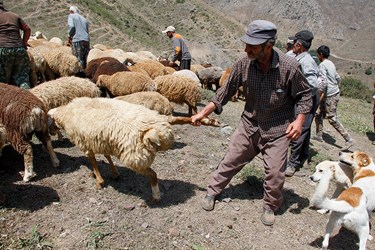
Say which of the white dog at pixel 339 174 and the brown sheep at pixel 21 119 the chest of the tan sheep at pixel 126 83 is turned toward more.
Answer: the brown sheep

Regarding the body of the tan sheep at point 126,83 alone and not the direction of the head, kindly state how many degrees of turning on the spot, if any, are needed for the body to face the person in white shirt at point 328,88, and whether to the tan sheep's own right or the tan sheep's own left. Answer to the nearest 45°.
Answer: approximately 180°

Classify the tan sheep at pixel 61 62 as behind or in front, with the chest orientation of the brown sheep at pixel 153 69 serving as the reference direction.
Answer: in front

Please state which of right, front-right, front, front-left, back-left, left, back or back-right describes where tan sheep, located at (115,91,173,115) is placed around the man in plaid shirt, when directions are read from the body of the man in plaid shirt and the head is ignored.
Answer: right

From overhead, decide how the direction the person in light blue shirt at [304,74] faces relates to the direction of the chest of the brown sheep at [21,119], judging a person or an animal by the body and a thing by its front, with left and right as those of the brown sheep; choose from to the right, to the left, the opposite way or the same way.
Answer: the same way

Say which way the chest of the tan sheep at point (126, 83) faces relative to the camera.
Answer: to the viewer's left

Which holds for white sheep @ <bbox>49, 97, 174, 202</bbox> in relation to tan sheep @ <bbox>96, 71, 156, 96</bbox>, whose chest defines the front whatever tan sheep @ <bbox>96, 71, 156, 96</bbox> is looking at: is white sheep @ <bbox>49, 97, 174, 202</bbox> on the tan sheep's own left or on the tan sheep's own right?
on the tan sheep's own left

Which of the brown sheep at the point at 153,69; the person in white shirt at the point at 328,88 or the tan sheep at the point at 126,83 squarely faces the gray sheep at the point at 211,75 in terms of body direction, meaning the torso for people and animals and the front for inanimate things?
the person in white shirt

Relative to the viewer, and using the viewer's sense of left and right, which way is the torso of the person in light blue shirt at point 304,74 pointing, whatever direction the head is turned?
facing to the left of the viewer

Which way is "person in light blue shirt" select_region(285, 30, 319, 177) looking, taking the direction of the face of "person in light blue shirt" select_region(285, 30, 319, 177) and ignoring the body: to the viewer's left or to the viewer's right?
to the viewer's left

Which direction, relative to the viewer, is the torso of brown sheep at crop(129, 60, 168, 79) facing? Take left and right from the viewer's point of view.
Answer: facing to the left of the viewer
